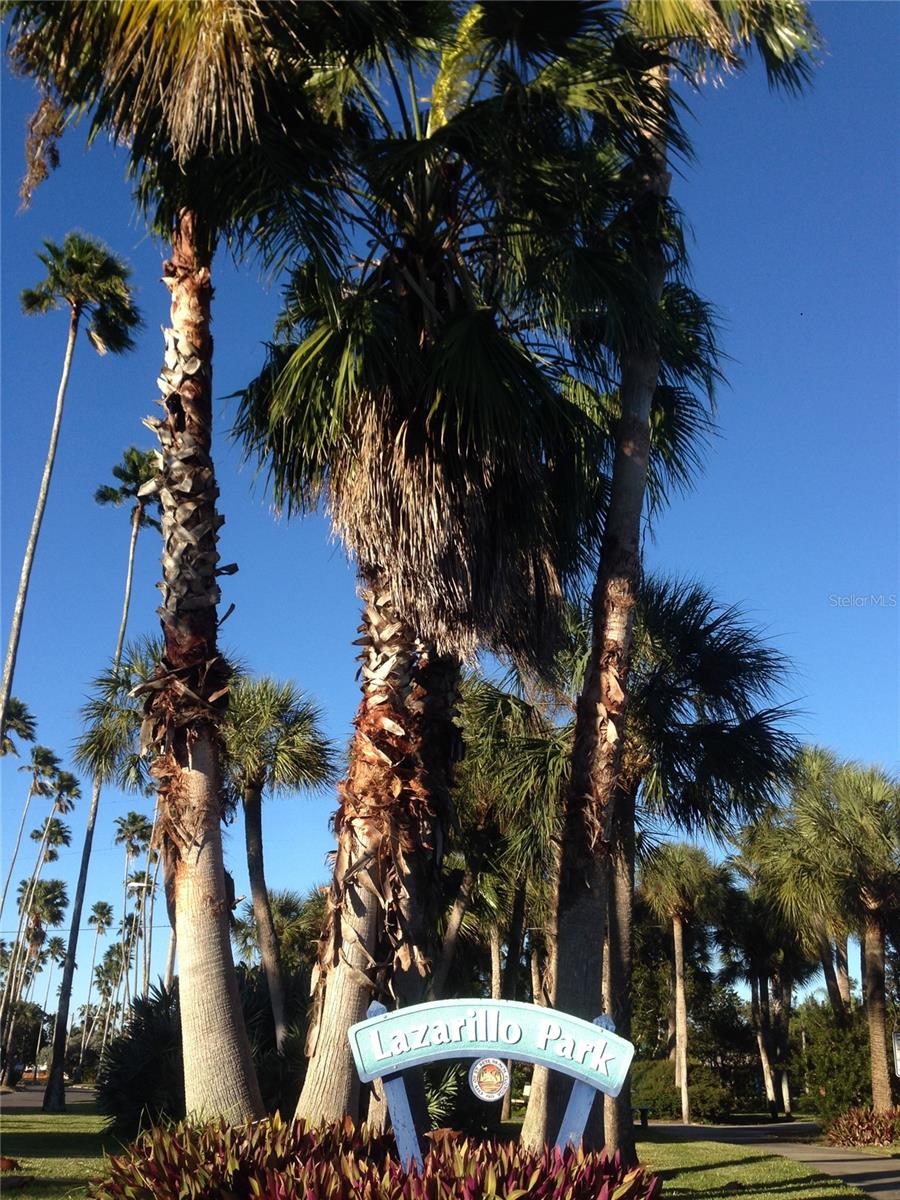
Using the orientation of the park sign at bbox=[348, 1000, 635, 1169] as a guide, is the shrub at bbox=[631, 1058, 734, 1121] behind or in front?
behind

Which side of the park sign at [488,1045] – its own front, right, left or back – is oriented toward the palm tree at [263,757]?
back

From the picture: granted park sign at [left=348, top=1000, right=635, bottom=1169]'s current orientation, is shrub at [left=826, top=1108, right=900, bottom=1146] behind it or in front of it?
behind

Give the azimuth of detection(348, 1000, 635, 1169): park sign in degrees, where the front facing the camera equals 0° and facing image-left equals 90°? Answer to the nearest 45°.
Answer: approximately 0°

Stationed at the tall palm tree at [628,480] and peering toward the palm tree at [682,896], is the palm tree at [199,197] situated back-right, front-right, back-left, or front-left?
back-left

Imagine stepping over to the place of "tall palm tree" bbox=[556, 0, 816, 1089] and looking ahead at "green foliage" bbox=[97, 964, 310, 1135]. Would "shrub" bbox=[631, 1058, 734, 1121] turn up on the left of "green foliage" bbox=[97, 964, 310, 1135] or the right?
right

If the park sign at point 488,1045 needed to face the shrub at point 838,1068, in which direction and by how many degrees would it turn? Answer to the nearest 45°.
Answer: approximately 180°
